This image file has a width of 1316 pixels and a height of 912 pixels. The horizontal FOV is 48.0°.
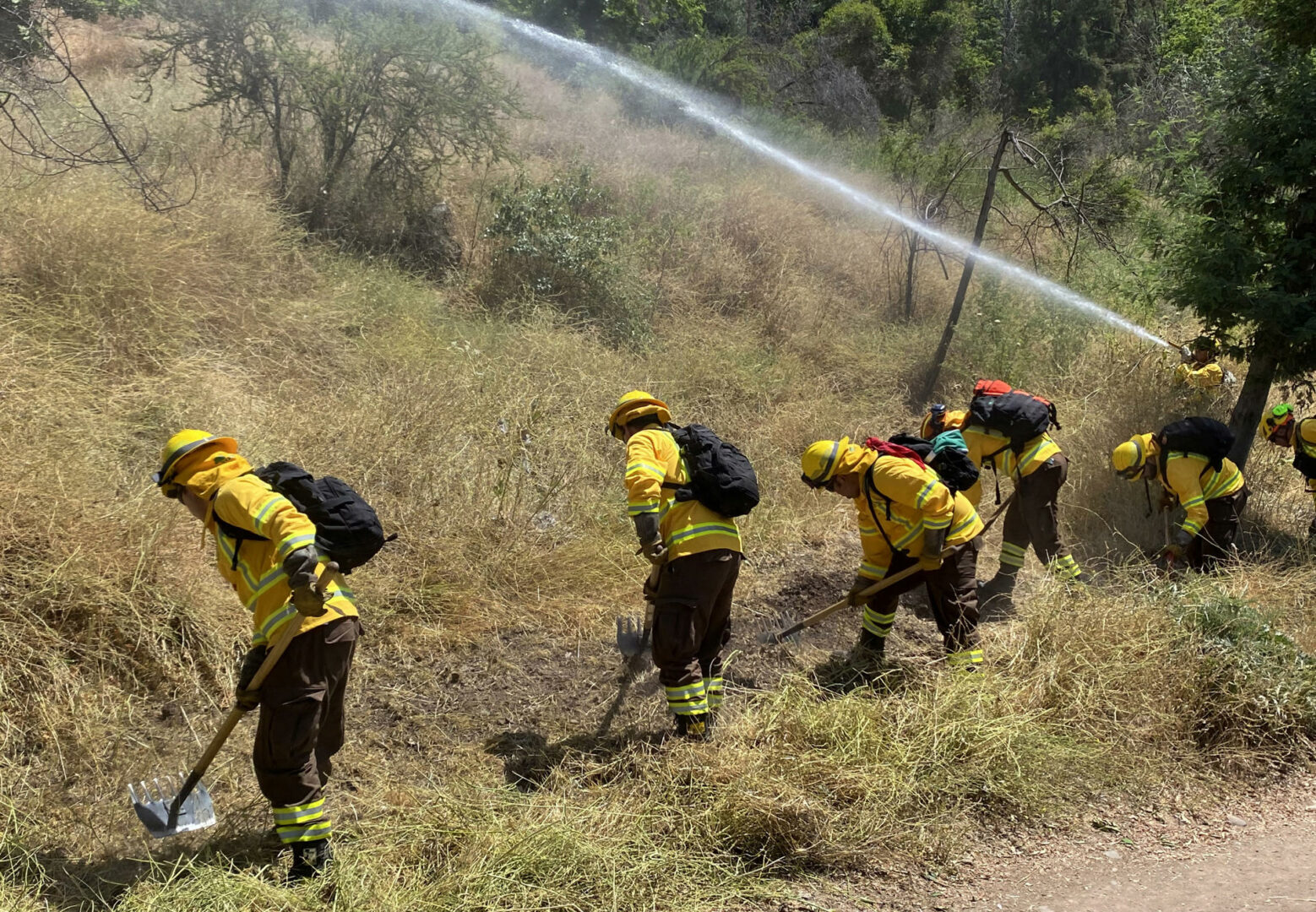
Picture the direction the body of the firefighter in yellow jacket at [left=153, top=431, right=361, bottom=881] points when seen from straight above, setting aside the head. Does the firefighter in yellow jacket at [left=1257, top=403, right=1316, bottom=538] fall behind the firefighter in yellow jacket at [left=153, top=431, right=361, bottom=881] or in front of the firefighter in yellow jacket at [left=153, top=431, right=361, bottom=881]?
behind

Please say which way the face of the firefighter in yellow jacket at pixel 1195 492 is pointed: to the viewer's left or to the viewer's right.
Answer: to the viewer's left

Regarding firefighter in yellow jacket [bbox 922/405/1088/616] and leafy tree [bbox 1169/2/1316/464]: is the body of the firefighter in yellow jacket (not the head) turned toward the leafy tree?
no

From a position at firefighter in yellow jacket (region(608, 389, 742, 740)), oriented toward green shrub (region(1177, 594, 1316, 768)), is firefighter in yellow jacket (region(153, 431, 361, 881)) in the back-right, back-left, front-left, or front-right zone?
back-right

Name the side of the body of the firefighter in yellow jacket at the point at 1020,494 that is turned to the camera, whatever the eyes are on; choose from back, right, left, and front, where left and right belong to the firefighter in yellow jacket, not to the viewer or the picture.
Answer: left

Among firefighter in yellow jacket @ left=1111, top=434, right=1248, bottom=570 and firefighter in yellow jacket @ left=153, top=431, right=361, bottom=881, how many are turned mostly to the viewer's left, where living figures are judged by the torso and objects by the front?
2

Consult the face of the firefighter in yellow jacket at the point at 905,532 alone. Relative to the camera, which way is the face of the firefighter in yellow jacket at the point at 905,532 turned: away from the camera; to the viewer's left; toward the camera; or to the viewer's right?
to the viewer's left

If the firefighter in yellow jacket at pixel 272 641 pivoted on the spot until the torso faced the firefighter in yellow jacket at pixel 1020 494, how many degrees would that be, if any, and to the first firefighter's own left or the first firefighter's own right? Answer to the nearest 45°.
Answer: approximately 135° to the first firefighter's own right

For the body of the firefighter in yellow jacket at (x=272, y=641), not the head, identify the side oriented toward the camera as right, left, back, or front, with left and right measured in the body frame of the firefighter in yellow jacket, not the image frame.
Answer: left

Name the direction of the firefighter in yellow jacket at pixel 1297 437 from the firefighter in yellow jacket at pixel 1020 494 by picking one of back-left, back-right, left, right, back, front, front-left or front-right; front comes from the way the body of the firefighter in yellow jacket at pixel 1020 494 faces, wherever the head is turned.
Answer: back-right

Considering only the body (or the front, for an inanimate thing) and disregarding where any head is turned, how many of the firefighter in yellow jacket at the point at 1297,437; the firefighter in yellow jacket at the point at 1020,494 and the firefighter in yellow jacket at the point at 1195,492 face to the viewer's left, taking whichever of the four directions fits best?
3

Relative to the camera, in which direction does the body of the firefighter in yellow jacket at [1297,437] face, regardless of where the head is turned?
to the viewer's left

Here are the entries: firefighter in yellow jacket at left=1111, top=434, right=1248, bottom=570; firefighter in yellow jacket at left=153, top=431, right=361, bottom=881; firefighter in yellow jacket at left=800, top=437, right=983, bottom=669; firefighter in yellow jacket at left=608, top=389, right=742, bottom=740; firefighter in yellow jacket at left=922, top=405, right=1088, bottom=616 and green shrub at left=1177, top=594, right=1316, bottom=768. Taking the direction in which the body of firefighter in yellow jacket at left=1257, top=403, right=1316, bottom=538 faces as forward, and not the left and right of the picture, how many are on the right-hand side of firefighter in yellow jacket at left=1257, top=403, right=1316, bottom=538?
0

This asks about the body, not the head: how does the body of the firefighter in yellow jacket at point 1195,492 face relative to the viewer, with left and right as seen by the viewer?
facing to the left of the viewer
